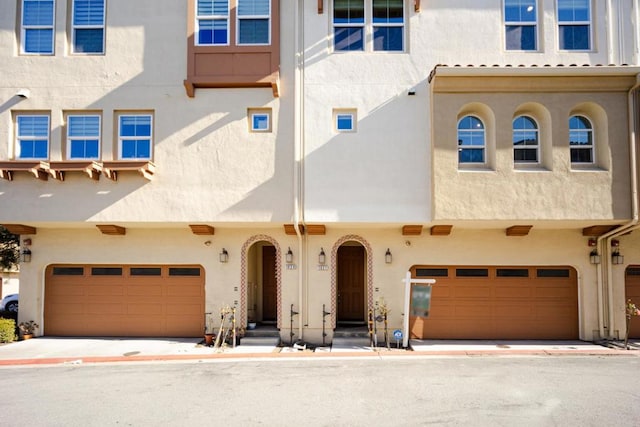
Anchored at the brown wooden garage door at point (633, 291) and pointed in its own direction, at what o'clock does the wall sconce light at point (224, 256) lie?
The wall sconce light is roughly at 2 o'clock from the brown wooden garage door.

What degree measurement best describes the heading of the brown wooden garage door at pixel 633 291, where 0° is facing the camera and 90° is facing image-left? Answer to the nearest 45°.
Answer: approximately 0°

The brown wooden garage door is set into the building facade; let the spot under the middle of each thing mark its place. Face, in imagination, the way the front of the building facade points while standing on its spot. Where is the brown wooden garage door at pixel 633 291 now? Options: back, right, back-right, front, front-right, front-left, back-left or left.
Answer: left

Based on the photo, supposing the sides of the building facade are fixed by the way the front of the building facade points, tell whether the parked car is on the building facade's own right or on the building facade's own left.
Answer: on the building facade's own right

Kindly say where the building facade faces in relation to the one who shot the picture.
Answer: facing the viewer

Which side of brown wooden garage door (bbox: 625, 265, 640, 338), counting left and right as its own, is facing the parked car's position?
right

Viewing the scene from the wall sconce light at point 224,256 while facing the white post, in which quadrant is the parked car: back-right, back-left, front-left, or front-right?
back-left
